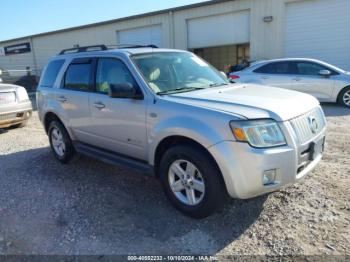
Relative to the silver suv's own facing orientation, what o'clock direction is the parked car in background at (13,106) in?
The parked car in background is roughly at 6 o'clock from the silver suv.

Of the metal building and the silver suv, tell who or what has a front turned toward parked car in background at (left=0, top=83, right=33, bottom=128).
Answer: the metal building

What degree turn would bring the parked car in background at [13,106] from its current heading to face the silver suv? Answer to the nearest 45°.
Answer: approximately 45° to its right

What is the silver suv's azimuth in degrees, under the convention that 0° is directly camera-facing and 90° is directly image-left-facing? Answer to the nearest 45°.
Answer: approximately 315°

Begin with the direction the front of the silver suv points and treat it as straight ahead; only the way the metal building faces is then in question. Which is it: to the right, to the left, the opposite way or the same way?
to the right

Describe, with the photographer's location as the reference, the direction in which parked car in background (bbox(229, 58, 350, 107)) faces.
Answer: facing to the right of the viewer

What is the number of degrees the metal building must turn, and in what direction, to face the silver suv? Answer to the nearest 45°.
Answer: approximately 45° to its left

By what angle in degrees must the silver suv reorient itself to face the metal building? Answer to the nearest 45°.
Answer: approximately 135° to its left

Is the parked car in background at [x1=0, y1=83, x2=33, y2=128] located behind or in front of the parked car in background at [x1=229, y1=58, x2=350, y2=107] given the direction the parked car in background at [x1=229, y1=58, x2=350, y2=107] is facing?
behind

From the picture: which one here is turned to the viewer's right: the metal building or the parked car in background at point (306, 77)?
the parked car in background

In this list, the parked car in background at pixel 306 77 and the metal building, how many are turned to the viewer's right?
1

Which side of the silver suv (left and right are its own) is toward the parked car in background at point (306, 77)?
left

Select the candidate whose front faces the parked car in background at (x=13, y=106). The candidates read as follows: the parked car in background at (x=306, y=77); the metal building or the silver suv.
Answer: the metal building

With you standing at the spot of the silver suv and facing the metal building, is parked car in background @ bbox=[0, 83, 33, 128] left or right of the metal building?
left
